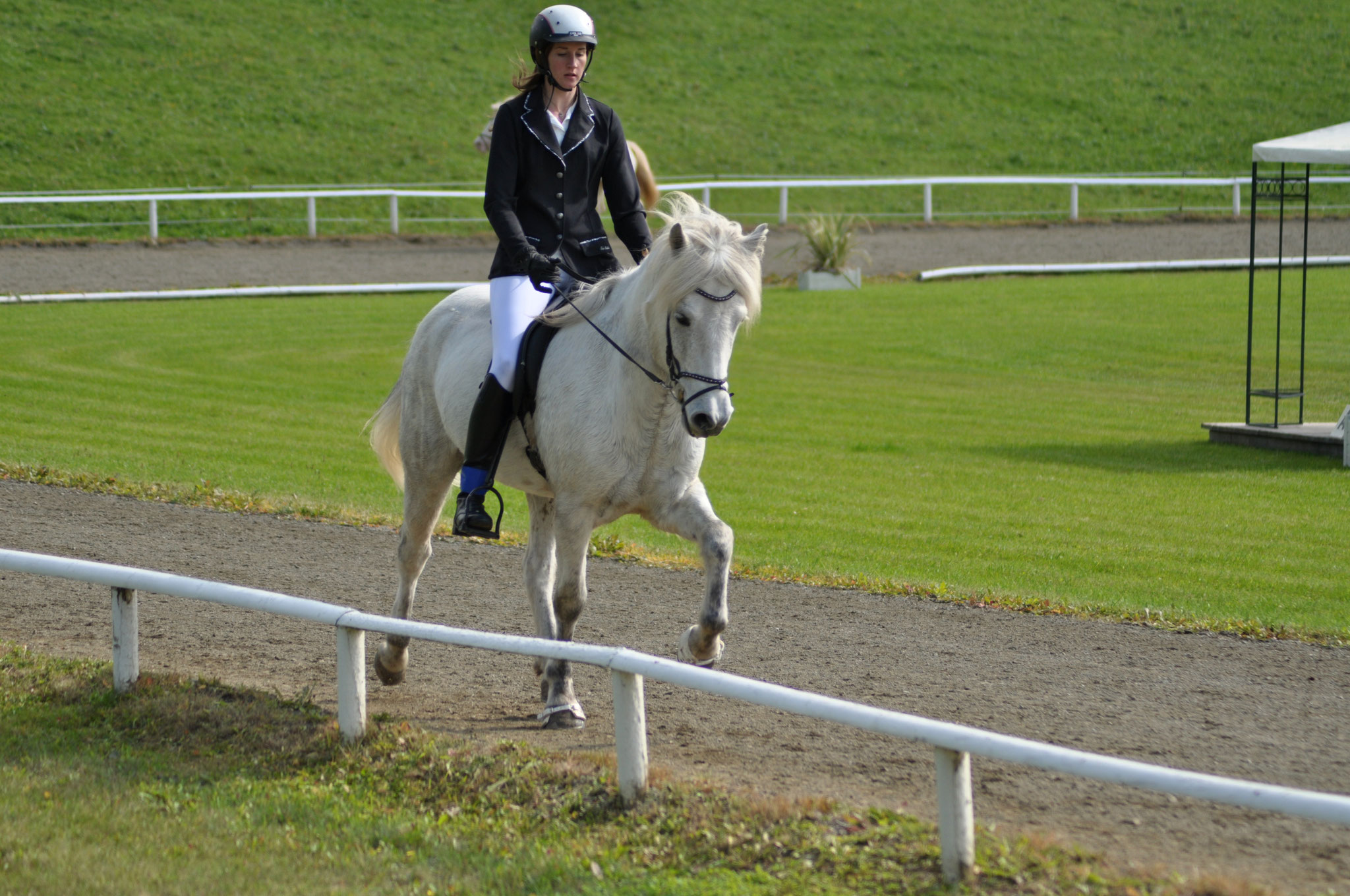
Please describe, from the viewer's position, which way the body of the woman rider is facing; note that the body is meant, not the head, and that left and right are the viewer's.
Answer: facing the viewer and to the right of the viewer

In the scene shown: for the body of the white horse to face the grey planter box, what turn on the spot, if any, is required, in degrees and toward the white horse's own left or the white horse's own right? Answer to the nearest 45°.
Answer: approximately 135° to the white horse's own left

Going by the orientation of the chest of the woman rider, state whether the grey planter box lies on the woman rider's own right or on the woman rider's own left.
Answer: on the woman rider's own left

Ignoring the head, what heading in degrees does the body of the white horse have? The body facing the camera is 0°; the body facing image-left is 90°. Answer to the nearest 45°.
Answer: approximately 315°
